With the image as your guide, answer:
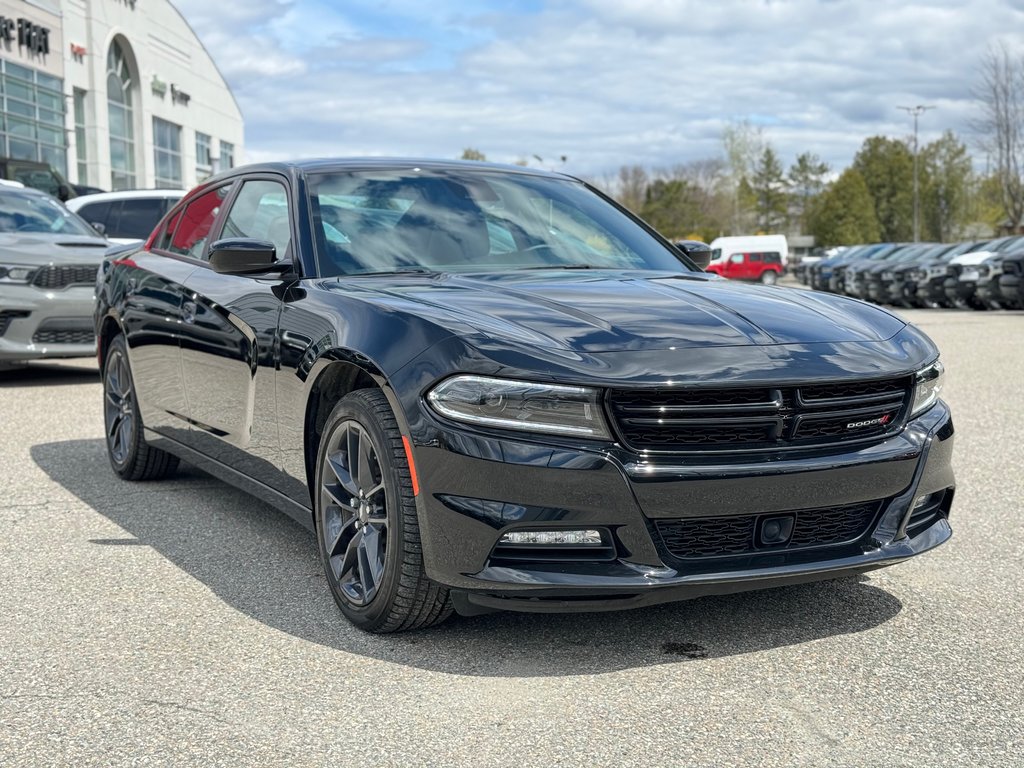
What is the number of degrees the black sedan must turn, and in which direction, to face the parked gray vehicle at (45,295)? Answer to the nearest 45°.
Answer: approximately 180°

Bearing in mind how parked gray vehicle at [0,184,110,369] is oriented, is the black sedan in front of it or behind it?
in front

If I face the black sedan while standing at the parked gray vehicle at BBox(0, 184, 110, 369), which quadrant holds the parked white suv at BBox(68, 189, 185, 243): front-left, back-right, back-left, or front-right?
back-left

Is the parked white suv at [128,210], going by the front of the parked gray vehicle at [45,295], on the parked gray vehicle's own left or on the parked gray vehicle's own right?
on the parked gray vehicle's own left

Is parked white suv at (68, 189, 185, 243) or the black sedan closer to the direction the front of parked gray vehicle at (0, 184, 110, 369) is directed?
the black sedan

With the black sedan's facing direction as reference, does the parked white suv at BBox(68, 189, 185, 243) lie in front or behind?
behind

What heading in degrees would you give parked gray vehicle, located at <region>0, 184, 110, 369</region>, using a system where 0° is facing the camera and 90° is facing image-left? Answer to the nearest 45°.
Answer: approximately 315°
